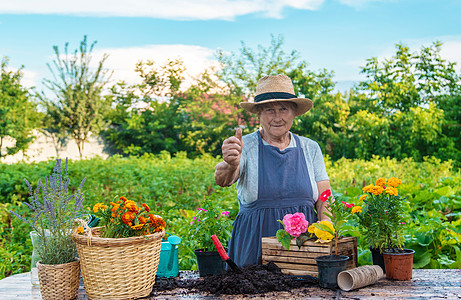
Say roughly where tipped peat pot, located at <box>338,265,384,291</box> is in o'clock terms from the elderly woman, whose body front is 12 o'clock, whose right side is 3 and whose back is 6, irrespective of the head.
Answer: The tipped peat pot is roughly at 11 o'clock from the elderly woman.

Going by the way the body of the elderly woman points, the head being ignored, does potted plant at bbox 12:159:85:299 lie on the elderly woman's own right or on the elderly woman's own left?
on the elderly woman's own right

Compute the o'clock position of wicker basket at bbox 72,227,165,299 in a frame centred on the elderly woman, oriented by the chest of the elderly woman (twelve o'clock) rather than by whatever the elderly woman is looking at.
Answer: The wicker basket is roughly at 1 o'clock from the elderly woman.

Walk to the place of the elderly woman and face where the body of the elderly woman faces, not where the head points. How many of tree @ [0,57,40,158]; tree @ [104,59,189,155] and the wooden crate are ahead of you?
1

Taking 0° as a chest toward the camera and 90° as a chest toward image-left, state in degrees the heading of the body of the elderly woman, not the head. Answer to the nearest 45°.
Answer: approximately 0°

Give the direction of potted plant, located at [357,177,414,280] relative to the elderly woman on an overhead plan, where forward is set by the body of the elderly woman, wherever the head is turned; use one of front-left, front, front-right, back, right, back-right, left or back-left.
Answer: front-left

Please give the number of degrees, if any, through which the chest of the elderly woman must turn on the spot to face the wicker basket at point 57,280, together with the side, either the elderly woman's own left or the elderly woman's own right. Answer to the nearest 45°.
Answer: approximately 45° to the elderly woman's own right

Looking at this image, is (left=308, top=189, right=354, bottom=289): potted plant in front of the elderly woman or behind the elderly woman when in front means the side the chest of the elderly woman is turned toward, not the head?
in front
